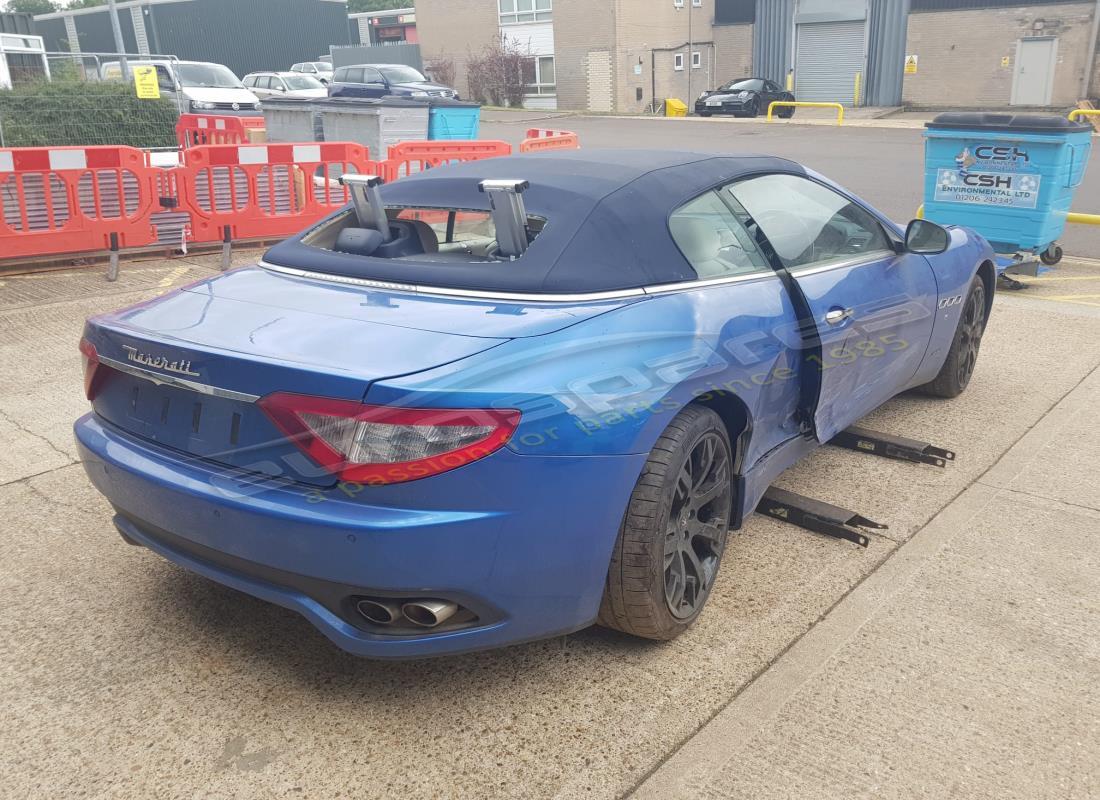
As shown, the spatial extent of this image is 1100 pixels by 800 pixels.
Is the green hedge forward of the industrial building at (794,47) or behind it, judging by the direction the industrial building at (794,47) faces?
forward

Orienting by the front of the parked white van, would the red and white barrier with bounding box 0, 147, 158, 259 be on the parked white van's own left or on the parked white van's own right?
on the parked white van's own right

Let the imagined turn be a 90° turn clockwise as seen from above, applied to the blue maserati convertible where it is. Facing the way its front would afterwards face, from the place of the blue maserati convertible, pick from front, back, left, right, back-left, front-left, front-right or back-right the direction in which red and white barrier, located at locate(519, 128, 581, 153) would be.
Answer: back-left

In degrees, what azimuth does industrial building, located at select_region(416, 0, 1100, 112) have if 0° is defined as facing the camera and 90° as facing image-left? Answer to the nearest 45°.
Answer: approximately 0°

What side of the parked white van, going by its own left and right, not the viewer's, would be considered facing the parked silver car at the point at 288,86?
left

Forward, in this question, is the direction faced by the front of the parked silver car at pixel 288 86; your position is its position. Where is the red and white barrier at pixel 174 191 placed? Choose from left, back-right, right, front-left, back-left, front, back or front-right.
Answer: front-right

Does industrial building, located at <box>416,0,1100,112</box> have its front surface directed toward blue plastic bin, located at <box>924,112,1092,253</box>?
yes

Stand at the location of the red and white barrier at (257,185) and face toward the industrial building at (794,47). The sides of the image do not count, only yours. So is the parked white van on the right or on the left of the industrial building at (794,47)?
left

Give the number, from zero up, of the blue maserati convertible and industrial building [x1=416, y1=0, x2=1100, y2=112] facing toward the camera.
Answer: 1

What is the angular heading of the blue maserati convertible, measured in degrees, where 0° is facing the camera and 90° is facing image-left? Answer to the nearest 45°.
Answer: approximately 225°

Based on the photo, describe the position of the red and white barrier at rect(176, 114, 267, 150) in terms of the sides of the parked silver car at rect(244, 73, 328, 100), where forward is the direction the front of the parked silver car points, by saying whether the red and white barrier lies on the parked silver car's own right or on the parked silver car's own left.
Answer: on the parked silver car's own right
